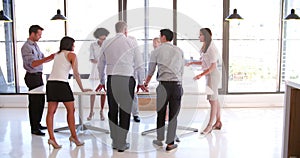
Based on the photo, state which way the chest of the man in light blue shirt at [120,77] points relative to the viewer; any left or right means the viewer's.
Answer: facing away from the viewer

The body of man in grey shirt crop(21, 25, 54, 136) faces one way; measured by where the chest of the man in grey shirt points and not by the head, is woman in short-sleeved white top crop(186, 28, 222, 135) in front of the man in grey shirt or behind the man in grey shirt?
in front

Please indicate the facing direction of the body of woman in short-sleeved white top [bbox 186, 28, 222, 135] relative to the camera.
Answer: to the viewer's left

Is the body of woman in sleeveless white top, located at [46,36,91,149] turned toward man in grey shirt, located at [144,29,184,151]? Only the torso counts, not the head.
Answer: no

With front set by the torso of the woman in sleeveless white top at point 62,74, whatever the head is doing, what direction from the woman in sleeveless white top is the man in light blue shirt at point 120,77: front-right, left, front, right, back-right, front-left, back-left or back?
front-right

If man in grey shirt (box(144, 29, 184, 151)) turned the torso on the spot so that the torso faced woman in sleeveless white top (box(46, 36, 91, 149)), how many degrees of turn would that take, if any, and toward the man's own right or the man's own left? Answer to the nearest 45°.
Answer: approximately 45° to the man's own left

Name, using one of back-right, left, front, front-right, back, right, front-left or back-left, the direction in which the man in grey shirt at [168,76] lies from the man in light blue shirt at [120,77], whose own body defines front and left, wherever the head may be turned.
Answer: right

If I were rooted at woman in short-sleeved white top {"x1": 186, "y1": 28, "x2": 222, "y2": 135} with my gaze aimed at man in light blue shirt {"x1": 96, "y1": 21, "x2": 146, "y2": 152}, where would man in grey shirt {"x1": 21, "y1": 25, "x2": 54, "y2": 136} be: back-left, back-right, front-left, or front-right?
front-right

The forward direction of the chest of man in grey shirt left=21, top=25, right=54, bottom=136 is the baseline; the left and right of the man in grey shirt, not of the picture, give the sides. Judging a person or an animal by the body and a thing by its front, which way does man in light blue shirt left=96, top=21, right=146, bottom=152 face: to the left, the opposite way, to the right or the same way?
to the left

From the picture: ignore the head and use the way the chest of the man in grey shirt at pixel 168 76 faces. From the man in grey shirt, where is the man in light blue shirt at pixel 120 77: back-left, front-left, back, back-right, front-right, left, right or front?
front-left

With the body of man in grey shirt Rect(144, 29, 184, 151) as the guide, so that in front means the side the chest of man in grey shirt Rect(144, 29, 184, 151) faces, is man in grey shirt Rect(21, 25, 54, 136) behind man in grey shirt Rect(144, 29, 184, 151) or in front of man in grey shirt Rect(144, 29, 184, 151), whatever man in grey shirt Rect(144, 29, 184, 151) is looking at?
in front

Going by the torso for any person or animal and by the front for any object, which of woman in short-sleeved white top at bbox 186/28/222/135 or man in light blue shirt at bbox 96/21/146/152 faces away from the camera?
the man in light blue shirt

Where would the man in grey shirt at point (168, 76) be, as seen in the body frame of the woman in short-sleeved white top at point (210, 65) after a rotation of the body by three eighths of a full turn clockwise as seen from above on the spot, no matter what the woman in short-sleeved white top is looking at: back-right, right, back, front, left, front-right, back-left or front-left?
back

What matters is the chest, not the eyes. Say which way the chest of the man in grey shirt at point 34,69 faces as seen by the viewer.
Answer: to the viewer's right

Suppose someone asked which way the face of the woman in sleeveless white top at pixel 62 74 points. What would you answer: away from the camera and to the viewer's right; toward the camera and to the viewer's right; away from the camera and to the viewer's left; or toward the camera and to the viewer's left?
away from the camera and to the viewer's right

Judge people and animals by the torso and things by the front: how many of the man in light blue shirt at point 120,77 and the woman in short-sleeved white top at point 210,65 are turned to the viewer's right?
0

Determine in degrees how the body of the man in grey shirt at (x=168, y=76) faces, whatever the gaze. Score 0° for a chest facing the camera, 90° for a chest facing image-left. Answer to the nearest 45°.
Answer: approximately 135°

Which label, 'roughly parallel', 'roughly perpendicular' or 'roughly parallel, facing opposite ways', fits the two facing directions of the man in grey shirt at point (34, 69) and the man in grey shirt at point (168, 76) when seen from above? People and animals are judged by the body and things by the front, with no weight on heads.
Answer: roughly perpendicular
